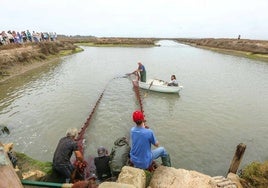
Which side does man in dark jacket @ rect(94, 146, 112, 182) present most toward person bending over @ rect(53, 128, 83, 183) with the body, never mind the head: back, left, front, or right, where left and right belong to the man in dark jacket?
left

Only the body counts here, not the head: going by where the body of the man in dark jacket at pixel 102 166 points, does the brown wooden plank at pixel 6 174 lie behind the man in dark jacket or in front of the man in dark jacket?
behind

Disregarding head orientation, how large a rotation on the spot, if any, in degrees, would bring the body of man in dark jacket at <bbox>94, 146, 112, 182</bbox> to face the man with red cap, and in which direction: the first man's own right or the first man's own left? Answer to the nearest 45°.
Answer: approximately 135° to the first man's own right

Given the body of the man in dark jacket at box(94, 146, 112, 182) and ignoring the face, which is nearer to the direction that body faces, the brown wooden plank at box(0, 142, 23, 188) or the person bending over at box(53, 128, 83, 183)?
the person bending over

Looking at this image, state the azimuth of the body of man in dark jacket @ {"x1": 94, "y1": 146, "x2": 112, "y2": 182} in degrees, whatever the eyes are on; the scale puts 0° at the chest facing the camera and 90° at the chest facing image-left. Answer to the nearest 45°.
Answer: approximately 180°

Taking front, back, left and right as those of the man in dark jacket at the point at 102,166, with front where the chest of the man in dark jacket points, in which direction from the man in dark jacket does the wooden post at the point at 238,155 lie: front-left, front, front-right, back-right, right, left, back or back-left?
right

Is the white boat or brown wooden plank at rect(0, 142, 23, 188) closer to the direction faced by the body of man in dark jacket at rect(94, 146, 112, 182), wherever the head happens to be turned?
the white boat

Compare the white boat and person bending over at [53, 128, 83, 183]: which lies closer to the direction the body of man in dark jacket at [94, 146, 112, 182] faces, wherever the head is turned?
the white boat

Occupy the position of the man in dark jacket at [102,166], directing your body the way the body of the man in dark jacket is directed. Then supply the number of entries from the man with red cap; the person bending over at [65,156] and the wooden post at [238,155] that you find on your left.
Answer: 1
